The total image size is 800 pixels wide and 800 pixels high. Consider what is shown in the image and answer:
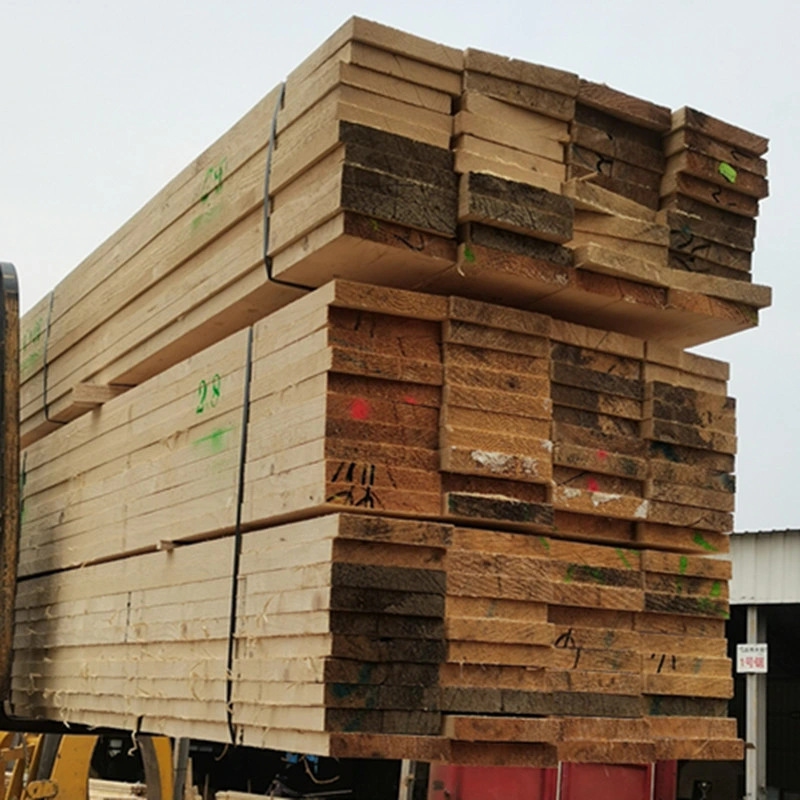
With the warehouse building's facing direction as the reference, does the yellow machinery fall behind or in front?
in front

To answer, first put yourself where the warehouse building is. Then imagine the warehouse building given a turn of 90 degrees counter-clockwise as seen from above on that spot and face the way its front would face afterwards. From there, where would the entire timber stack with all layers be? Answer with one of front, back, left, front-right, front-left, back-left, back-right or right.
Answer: right

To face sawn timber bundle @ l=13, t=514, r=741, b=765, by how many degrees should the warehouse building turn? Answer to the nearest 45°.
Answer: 0° — it already faces it

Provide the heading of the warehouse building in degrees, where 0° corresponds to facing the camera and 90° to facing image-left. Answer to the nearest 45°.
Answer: approximately 0°

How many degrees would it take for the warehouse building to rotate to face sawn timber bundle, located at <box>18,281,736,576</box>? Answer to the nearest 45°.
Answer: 0° — it already faces it
